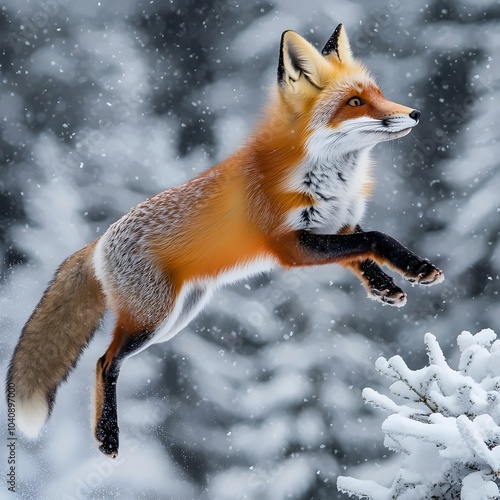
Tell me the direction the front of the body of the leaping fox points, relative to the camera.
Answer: to the viewer's right
